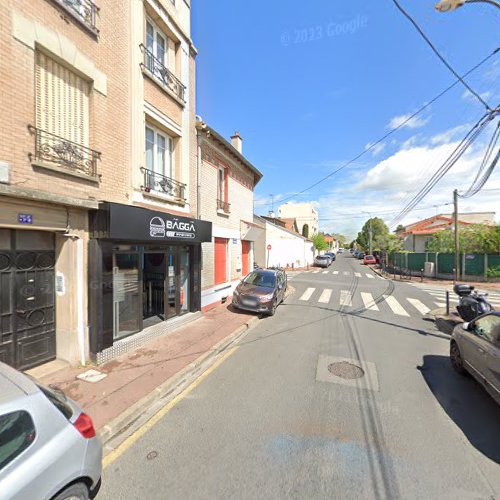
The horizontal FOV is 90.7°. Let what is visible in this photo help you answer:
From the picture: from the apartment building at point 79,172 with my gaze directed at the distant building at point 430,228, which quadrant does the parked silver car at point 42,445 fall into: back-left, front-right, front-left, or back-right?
back-right

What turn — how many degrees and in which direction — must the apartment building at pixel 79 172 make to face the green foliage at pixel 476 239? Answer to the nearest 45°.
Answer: approximately 45° to its left

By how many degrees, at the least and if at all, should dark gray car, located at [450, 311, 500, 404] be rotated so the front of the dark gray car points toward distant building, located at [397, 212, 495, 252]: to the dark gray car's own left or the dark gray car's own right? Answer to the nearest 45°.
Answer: approximately 45° to the dark gray car's own right

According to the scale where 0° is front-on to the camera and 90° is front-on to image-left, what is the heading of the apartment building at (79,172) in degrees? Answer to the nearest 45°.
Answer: approximately 315°

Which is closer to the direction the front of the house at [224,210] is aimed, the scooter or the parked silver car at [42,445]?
the scooter

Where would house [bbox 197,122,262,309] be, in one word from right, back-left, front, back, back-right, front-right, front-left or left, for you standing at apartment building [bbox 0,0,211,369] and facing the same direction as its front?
left

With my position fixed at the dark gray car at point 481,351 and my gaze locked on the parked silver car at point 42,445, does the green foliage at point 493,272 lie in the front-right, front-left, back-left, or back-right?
back-right

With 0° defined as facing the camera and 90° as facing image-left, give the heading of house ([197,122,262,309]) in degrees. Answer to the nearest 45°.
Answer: approximately 315°

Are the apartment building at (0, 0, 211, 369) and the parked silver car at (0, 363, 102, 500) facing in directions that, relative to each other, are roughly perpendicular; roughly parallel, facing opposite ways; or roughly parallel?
roughly perpendicular

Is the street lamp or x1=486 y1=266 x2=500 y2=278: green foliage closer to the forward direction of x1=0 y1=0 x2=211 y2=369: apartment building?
the street lamp

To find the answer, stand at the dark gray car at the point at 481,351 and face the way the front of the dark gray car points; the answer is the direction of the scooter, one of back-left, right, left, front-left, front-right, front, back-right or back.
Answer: front-right

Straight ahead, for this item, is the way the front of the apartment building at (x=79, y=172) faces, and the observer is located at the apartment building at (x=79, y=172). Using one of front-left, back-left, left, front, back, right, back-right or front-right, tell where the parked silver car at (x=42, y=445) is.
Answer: front-right
